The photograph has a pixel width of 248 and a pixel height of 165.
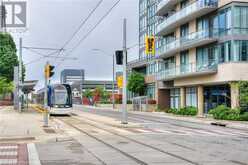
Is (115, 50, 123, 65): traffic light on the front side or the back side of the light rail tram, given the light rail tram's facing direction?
on the front side

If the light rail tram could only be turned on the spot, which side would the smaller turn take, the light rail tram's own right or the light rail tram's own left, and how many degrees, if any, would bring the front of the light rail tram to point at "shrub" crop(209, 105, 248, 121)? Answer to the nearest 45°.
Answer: approximately 45° to the light rail tram's own left

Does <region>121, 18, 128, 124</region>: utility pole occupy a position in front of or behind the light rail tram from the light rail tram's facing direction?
in front

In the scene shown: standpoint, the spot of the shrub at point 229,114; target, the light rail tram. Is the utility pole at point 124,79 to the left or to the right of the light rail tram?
left

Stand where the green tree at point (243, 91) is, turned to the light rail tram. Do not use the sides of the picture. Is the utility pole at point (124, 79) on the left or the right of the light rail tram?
left

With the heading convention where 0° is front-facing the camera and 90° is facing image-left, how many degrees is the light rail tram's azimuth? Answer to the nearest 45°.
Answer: approximately 315°

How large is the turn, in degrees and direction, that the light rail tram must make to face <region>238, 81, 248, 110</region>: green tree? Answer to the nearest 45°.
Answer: approximately 45° to its left
